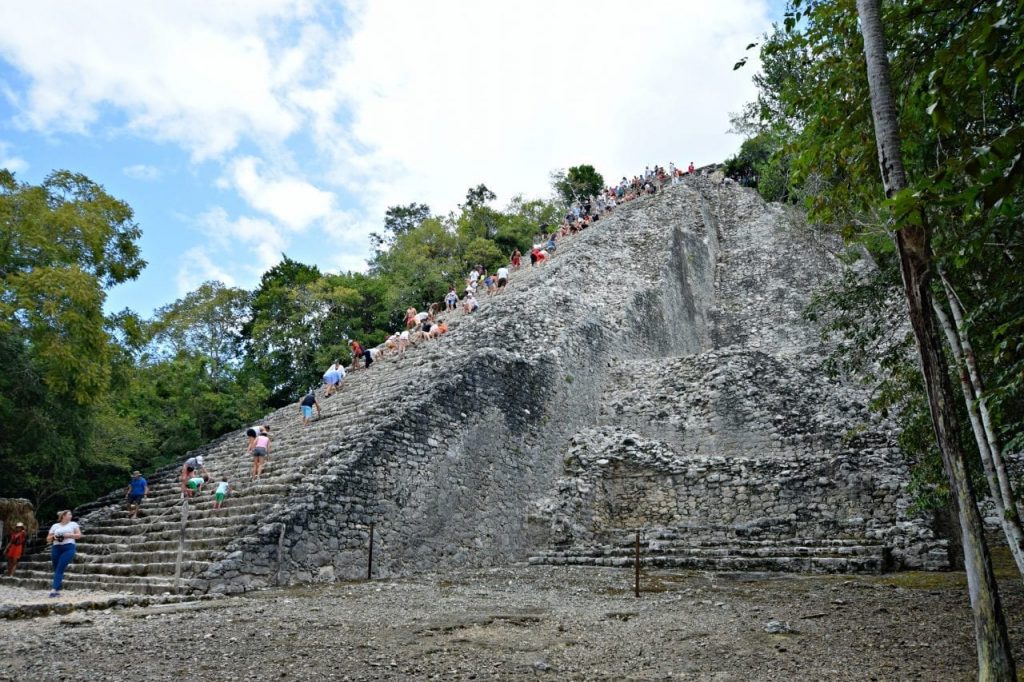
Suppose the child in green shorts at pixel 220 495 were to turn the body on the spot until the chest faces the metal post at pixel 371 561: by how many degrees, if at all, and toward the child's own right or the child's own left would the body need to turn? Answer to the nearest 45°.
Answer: approximately 90° to the child's own right

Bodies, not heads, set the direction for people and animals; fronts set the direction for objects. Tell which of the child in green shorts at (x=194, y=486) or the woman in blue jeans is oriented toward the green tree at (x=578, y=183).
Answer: the child in green shorts

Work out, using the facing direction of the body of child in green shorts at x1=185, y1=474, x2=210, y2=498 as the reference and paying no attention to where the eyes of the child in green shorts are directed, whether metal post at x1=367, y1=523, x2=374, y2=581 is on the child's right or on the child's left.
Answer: on the child's right

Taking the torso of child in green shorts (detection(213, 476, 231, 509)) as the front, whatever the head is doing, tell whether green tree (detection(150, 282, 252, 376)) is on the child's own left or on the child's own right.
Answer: on the child's own left

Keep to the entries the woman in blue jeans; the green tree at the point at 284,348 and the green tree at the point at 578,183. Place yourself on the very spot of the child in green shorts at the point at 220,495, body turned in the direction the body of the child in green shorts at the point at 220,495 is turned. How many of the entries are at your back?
1

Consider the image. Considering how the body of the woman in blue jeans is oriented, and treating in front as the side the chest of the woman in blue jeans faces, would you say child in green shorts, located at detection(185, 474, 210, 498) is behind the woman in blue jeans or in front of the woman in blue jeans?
behind

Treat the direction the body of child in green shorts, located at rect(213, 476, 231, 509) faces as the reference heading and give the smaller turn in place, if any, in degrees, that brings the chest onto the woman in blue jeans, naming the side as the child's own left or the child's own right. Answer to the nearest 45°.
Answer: approximately 180°

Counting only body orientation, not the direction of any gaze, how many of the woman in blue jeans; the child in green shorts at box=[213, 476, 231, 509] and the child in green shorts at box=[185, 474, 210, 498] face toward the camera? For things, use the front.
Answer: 1

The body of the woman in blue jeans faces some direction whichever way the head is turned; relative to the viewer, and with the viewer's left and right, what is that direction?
facing the viewer

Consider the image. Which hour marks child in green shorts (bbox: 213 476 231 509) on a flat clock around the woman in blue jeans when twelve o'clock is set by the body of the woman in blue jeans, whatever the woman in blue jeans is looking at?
The child in green shorts is roughly at 8 o'clock from the woman in blue jeans.

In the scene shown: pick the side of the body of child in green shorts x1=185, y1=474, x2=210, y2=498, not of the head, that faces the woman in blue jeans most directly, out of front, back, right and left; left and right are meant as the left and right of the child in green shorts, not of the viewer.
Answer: back

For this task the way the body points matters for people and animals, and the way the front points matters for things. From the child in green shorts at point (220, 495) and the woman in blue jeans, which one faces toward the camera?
the woman in blue jeans

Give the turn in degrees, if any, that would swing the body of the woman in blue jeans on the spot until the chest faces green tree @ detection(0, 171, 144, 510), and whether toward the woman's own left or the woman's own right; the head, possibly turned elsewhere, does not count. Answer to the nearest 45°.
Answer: approximately 180°

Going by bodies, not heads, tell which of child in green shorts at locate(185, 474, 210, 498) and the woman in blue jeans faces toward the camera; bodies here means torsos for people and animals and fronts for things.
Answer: the woman in blue jeans

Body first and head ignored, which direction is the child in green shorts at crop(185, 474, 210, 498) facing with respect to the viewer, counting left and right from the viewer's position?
facing away from the viewer and to the right of the viewer

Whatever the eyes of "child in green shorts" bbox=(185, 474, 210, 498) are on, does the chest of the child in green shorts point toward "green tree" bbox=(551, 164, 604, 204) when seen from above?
yes
